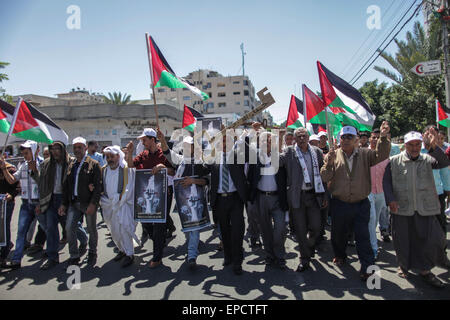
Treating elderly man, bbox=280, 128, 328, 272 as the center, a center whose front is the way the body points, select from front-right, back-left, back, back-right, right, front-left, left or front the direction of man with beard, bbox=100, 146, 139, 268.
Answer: right

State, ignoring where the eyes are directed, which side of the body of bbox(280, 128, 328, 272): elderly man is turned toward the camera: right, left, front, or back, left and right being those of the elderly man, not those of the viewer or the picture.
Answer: front

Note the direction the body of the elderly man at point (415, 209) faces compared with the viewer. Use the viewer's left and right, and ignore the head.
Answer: facing the viewer

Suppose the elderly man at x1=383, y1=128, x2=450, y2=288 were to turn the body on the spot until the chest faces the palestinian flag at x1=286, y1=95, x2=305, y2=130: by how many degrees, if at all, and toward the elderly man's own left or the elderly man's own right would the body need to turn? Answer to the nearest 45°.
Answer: approximately 135° to the elderly man's own right

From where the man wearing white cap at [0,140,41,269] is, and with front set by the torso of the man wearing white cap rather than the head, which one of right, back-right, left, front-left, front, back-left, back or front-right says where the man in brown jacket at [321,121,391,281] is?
left

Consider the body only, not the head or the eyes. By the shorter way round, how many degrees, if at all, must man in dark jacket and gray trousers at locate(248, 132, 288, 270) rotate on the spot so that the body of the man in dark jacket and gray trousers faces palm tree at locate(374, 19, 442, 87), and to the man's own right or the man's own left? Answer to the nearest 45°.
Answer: approximately 135° to the man's own left

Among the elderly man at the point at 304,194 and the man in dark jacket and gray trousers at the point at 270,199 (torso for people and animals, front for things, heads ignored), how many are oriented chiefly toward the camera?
2

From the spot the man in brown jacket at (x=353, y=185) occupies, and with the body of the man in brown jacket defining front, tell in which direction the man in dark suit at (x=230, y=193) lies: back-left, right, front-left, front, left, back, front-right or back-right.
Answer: right

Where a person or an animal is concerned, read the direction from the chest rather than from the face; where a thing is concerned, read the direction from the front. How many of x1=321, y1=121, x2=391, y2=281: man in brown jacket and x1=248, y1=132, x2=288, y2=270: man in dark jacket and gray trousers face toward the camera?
2

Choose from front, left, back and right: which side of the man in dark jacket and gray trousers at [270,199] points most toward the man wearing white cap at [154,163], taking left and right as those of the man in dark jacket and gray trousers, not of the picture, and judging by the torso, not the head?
right

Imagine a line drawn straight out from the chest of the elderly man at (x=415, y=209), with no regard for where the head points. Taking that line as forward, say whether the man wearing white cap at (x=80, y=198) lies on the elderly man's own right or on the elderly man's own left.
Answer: on the elderly man's own right

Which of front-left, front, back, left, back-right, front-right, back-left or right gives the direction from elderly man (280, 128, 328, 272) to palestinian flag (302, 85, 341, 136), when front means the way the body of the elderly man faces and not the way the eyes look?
back
